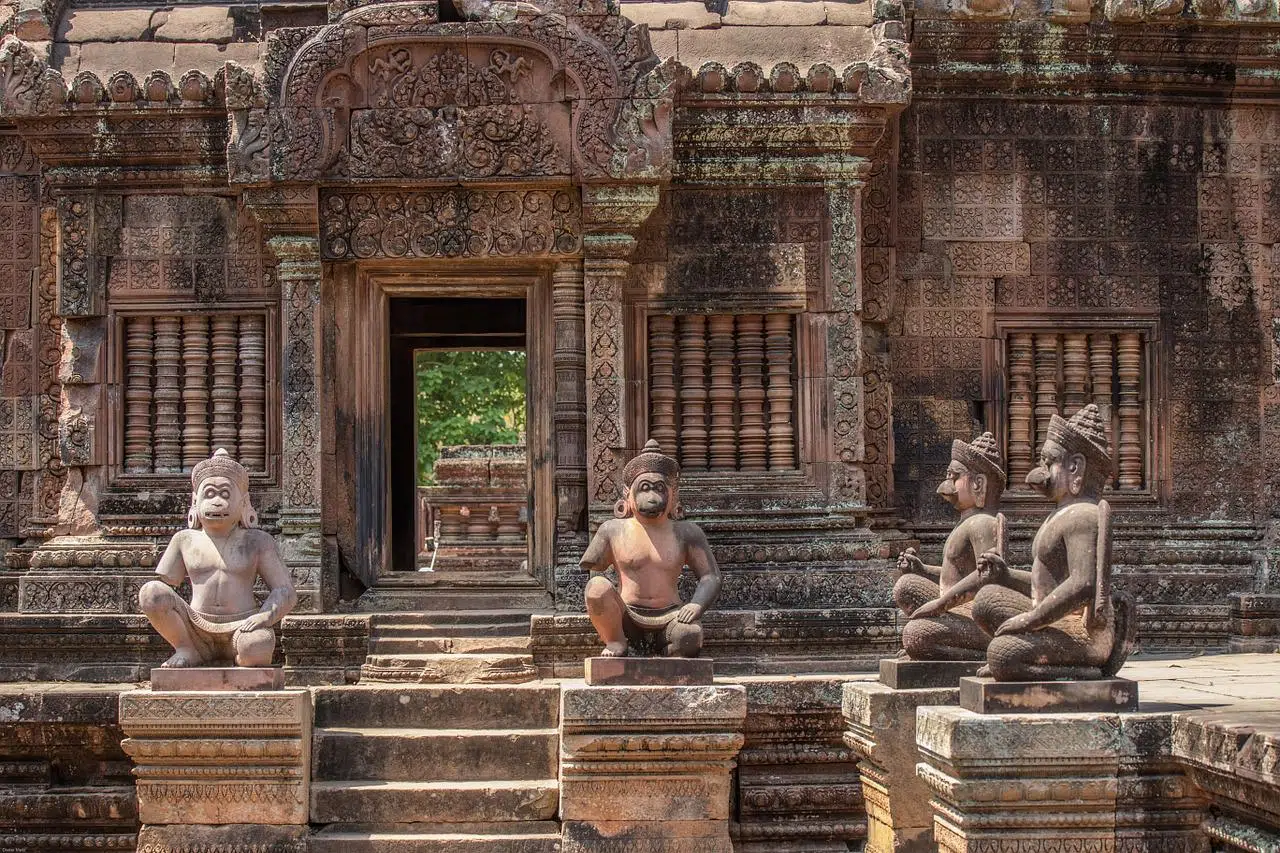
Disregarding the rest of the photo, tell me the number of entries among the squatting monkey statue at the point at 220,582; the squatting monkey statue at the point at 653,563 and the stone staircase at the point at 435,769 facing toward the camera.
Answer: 3

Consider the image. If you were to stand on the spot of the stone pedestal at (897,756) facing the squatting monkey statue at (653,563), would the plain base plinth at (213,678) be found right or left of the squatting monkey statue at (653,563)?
left

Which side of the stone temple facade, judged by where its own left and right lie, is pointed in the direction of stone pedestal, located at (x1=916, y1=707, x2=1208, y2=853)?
front

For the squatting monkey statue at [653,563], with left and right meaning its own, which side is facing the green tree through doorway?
back

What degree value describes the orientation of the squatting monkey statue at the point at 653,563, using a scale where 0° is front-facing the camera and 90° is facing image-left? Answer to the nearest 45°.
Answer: approximately 0°
